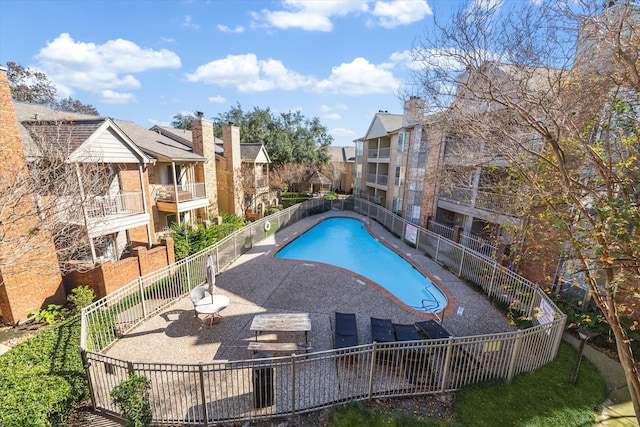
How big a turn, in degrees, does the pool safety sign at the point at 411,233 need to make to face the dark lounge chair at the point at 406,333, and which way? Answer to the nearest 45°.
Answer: approximately 45° to its left

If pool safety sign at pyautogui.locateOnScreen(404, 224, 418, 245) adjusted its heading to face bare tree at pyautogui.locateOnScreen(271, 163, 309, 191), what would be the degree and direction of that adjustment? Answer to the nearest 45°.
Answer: approximately 90° to its right

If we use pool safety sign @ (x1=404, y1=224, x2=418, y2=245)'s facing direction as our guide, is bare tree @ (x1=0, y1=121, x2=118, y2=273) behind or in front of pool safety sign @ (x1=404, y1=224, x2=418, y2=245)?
in front

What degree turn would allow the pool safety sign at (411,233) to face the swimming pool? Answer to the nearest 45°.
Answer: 0° — it already faces it

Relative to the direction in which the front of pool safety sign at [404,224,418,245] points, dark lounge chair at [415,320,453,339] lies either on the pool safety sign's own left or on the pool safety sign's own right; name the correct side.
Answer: on the pool safety sign's own left

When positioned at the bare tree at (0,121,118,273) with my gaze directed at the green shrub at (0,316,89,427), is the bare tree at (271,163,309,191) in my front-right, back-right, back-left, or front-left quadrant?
back-left

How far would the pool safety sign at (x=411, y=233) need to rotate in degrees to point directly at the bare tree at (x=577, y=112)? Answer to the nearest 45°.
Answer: approximately 45° to its left

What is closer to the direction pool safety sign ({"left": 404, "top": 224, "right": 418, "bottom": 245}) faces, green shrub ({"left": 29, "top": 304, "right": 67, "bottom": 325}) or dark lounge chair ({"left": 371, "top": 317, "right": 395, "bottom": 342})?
the green shrub

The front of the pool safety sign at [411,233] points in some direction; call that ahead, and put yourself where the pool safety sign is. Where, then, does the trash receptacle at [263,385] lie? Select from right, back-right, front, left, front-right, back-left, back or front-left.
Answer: front-left

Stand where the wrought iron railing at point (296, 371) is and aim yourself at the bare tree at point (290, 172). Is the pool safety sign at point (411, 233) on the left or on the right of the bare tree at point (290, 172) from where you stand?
right

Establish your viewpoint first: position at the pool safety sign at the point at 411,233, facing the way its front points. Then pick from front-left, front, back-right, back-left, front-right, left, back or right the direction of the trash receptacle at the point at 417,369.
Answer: front-left

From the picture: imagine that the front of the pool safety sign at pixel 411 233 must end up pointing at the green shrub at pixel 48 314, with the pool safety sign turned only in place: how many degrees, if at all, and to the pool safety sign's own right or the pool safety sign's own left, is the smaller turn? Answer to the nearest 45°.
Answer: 0° — it already faces it

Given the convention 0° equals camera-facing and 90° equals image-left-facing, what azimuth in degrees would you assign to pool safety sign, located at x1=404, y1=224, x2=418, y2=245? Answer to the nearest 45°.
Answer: approximately 45°

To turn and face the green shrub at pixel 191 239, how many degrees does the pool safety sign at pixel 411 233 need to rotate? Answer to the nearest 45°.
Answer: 0° — it already faces it

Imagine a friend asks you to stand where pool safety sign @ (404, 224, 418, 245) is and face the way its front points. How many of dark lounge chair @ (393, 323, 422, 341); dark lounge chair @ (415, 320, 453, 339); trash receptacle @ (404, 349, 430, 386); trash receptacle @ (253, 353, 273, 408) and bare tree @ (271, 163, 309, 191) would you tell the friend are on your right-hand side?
1

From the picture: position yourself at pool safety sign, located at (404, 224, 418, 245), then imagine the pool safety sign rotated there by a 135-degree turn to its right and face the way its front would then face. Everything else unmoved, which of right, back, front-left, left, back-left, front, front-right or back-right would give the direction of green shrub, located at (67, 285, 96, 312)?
back-left

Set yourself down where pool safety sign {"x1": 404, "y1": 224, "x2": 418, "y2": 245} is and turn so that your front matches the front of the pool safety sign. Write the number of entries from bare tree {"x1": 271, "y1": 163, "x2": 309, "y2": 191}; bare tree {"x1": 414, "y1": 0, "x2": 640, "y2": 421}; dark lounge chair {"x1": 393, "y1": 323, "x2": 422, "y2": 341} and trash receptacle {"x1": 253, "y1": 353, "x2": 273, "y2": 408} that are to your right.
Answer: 1

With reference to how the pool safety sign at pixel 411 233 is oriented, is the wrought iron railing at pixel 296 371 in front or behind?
in front

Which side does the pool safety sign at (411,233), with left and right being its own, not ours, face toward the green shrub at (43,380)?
front

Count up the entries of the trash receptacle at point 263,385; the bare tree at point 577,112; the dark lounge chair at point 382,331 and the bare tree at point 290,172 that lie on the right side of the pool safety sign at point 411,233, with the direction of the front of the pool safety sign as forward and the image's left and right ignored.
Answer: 1

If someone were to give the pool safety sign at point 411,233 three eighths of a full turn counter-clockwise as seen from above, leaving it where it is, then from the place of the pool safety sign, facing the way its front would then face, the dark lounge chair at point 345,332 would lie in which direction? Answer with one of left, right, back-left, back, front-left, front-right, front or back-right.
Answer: right
